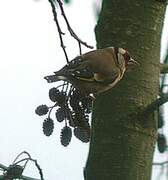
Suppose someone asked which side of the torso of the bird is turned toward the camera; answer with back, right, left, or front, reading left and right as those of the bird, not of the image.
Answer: right
